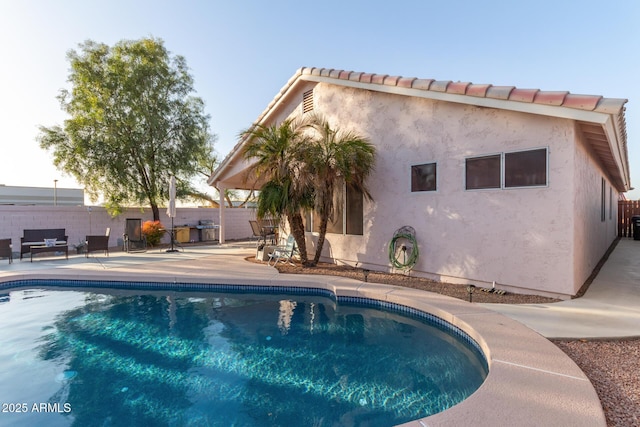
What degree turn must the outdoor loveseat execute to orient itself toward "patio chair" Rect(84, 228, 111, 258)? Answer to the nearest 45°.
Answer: approximately 45° to its left

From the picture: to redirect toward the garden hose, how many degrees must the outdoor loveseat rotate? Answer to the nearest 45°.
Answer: approximately 45° to its left

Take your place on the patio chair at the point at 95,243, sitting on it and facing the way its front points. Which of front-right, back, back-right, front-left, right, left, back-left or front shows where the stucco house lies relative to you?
back-left

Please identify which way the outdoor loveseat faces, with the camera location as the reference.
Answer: facing the viewer

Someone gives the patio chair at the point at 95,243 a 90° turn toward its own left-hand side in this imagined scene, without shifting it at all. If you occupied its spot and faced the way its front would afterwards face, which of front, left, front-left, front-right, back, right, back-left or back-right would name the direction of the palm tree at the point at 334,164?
front-left

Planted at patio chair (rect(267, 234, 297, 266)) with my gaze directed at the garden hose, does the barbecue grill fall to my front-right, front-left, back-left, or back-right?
back-left

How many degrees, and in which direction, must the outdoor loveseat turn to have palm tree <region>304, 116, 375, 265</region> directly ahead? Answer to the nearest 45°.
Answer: approximately 45° to its left
